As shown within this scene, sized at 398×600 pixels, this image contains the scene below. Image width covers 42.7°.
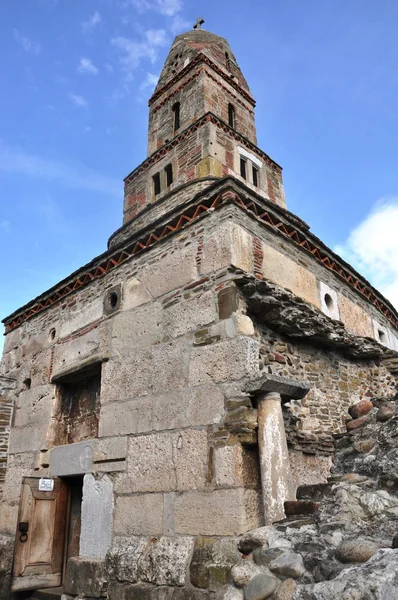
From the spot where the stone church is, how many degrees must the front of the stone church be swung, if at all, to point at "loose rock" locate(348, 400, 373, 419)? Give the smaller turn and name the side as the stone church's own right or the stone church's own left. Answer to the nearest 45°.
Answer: approximately 135° to the stone church's own left

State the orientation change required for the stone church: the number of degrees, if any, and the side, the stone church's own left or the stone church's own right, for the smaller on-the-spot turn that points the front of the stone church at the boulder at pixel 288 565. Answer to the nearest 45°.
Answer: approximately 90° to the stone church's own left

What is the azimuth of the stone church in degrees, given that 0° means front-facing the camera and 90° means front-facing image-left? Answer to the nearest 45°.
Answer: approximately 45°

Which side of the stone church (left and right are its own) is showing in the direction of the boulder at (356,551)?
left

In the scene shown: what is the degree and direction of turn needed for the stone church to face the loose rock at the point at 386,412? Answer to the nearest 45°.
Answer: approximately 135° to its left
